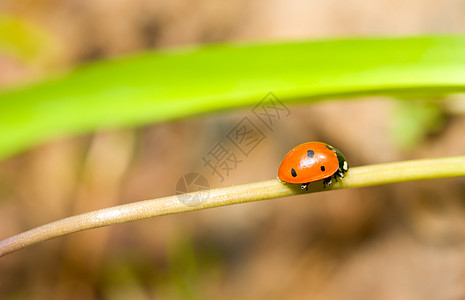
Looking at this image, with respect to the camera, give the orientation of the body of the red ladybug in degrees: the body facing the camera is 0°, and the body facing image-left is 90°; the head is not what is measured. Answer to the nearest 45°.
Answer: approximately 270°

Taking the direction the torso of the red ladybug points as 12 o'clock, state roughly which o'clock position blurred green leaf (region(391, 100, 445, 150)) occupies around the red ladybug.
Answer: The blurred green leaf is roughly at 10 o'clock from the red ladybug.
